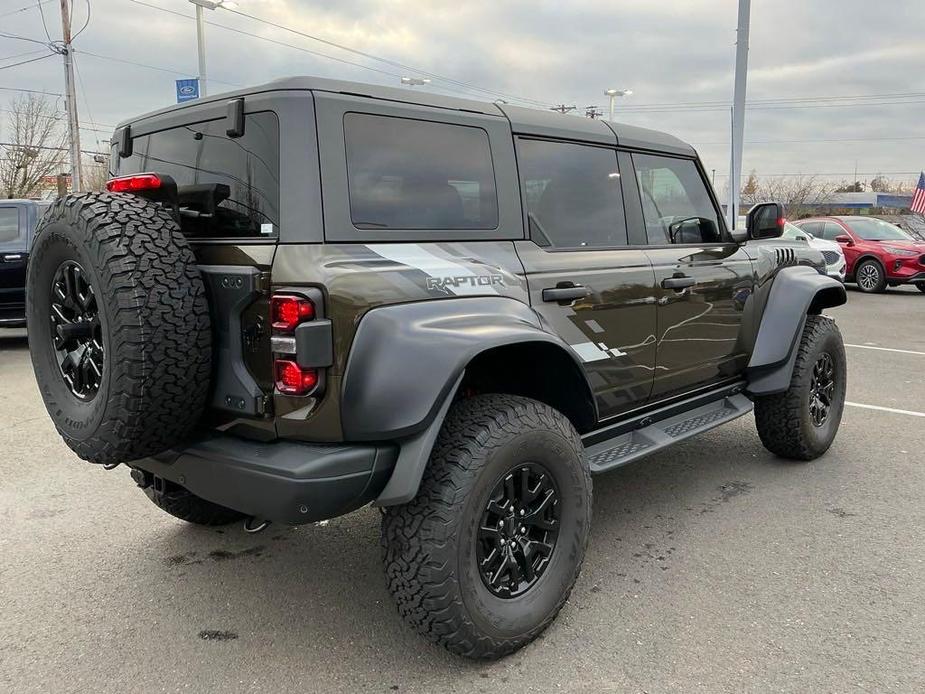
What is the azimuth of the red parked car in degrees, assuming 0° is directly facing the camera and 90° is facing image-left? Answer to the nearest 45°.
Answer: approximately 315°

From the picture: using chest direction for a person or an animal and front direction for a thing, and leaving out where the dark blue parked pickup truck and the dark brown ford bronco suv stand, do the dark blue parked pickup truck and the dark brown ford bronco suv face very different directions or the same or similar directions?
very different directions

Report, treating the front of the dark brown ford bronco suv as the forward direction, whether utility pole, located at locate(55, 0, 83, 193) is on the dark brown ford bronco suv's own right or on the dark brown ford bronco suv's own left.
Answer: on the dark brown ford bronco suv's own left

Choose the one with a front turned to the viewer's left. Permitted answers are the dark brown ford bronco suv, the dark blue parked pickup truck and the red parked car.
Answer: the dark blue parked pickup truck

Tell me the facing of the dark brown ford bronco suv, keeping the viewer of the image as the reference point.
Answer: facing away from the viewer and to the right of the viewer

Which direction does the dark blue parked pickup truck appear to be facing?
to the viewer's left

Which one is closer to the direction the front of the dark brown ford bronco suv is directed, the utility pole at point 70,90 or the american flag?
the american flag

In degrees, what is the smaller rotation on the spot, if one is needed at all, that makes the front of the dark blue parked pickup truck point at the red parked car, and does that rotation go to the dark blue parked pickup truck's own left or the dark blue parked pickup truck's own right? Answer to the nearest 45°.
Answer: approximately 180°

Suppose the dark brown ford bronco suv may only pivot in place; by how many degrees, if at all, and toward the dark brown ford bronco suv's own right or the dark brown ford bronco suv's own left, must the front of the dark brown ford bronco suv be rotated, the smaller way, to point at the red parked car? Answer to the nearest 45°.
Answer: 0° — it already faces it

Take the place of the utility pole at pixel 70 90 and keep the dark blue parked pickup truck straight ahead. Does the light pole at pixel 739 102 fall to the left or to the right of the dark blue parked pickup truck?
left

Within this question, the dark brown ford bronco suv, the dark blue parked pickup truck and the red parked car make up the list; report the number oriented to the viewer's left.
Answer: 1

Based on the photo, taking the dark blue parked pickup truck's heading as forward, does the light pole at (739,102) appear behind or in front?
behind

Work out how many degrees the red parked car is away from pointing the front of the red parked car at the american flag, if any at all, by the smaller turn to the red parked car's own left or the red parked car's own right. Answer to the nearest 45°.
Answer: approximately 135° to the red parked car's own left
